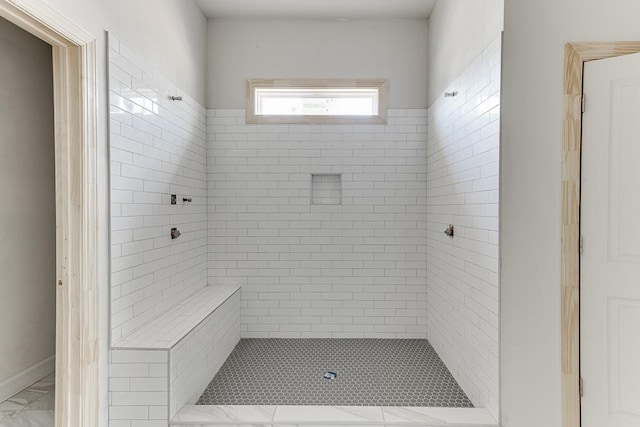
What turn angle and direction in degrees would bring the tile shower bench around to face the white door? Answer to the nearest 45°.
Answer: approximately 45° to its right

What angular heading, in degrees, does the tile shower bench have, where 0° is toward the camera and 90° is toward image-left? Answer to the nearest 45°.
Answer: approximately 270°
